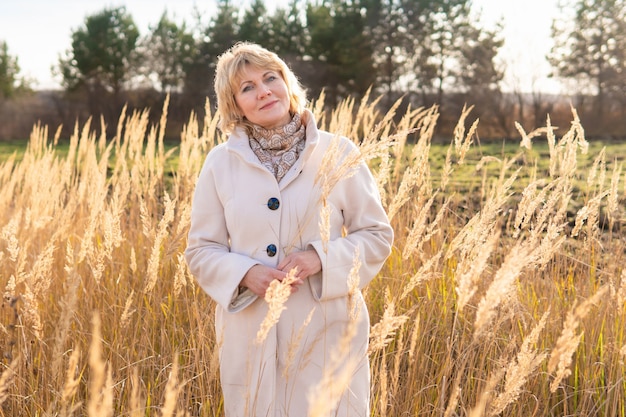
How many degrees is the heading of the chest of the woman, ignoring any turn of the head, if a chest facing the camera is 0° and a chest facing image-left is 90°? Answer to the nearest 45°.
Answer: approximately 0°
